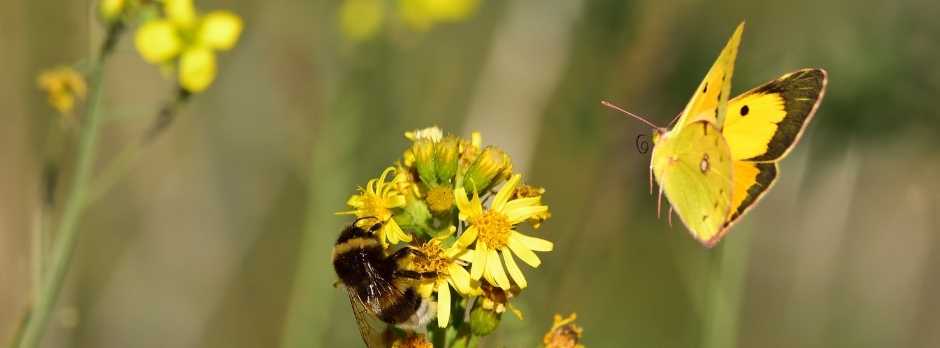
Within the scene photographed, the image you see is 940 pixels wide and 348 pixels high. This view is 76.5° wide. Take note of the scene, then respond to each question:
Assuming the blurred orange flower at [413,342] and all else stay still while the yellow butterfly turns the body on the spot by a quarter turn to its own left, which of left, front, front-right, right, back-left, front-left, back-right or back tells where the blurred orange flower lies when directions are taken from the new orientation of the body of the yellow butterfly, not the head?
front-right

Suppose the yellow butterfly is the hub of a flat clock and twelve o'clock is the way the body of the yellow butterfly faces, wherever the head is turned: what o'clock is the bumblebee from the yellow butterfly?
The bumblebee is roughly at 11 o'clock from the yellow butterfly.

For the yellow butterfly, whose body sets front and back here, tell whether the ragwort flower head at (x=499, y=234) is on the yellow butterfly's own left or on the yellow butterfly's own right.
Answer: on the yellow butterfly's own left

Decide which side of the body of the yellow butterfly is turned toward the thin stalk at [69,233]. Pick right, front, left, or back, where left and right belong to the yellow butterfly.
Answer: front

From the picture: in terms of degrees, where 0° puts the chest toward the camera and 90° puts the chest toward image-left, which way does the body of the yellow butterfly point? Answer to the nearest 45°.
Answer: approximately 90°

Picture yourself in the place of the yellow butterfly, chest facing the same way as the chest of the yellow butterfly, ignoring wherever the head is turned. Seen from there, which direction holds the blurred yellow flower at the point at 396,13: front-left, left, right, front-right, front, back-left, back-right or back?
front-right

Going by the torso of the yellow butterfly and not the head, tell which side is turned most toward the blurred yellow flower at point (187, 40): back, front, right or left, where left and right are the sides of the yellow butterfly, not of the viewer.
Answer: front

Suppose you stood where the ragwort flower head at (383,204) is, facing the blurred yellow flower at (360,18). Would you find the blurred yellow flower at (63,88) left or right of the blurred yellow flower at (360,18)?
left

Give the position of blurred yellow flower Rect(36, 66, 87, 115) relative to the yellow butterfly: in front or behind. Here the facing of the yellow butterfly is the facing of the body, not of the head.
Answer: in front

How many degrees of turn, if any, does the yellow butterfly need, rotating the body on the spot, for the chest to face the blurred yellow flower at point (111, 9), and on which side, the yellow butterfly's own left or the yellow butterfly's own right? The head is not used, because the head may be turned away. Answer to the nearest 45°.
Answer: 0° — it already faces it
